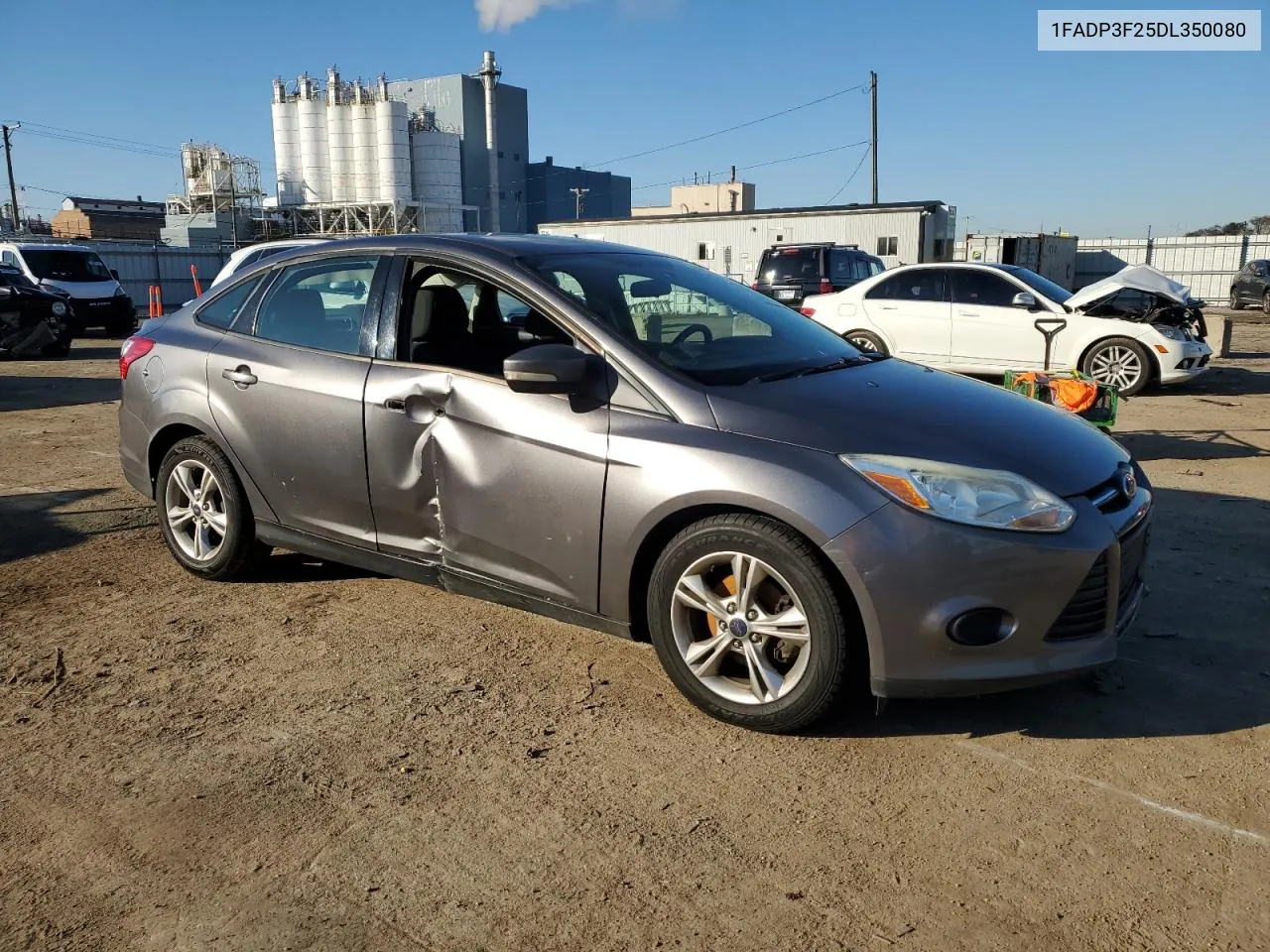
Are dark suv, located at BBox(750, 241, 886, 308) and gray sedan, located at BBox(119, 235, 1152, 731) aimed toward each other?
no

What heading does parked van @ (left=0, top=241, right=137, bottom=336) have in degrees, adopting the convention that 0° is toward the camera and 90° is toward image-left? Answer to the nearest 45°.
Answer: approximately 315°

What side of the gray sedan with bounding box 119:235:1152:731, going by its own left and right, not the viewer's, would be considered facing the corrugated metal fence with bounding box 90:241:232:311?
back

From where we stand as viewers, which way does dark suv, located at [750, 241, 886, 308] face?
facing away from the viewer and to the right of the viewer

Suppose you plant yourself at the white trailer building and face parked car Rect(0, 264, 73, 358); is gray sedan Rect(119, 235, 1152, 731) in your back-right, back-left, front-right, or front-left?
front-left

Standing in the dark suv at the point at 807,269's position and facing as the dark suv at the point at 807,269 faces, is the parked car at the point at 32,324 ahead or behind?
behind

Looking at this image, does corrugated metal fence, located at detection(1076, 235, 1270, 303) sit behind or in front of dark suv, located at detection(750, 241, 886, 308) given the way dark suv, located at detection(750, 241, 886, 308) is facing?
in front

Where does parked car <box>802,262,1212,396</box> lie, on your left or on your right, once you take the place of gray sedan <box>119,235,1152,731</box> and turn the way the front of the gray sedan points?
on your left

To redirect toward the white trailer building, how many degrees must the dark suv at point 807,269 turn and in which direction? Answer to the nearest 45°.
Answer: approximately 45° to its left

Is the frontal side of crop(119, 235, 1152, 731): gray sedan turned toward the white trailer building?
no

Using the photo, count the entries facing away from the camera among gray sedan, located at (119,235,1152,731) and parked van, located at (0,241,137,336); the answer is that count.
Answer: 0

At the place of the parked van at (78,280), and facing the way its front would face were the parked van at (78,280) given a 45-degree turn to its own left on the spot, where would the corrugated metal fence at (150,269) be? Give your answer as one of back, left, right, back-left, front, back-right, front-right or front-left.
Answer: left

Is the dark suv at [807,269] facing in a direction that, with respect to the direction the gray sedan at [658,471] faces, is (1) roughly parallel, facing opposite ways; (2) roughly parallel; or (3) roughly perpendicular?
roughly perpendicular

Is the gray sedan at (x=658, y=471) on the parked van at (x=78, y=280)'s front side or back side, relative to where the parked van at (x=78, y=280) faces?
on the front side

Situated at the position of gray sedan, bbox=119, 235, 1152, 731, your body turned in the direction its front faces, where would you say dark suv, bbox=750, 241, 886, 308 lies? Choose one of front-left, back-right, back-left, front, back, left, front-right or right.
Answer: back-left
